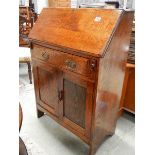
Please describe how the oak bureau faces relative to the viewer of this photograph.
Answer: facing the viewer and to the left of the viewer

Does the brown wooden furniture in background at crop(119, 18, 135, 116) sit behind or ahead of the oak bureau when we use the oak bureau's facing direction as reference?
behind
